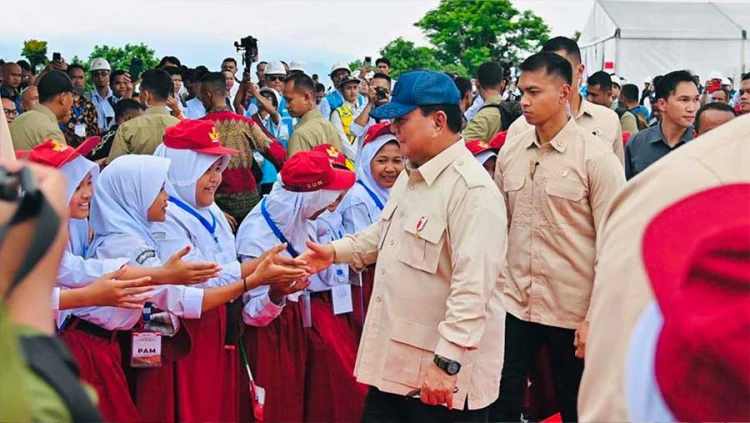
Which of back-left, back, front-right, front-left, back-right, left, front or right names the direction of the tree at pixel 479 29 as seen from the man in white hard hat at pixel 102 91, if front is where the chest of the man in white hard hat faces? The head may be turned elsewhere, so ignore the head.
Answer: back-left

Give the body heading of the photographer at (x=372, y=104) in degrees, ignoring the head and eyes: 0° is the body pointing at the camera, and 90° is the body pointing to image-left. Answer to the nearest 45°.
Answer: approximately 0°

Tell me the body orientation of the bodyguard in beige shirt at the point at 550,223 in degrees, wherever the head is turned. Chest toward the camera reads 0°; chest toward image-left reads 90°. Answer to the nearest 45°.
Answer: approximately 45°

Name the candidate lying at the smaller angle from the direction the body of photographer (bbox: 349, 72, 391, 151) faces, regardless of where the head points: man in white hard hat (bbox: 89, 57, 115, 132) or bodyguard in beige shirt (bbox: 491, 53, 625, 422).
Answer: the bodyguard in beige shirt

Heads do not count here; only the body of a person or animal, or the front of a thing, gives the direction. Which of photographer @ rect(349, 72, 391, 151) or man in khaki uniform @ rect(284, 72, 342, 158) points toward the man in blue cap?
the photographer
